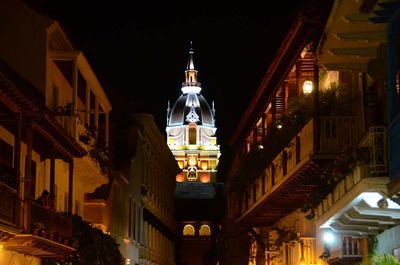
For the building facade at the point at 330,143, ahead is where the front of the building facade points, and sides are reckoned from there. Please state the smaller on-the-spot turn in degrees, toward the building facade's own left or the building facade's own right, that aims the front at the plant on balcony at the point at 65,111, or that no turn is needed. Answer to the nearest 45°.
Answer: approximately 45° to the building facade's own right

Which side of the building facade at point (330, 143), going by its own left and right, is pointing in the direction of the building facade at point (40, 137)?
front

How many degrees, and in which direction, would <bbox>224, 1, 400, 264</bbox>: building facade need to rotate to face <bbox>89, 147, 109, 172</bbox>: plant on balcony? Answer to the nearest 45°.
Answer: approximately 45° to its right

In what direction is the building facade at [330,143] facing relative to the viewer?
to the viewer's left

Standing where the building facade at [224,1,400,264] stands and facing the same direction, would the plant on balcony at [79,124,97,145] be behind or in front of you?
in front

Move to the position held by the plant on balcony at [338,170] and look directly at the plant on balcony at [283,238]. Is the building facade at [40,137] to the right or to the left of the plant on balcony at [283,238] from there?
left

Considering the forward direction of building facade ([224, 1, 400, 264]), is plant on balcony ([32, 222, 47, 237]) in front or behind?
in front
